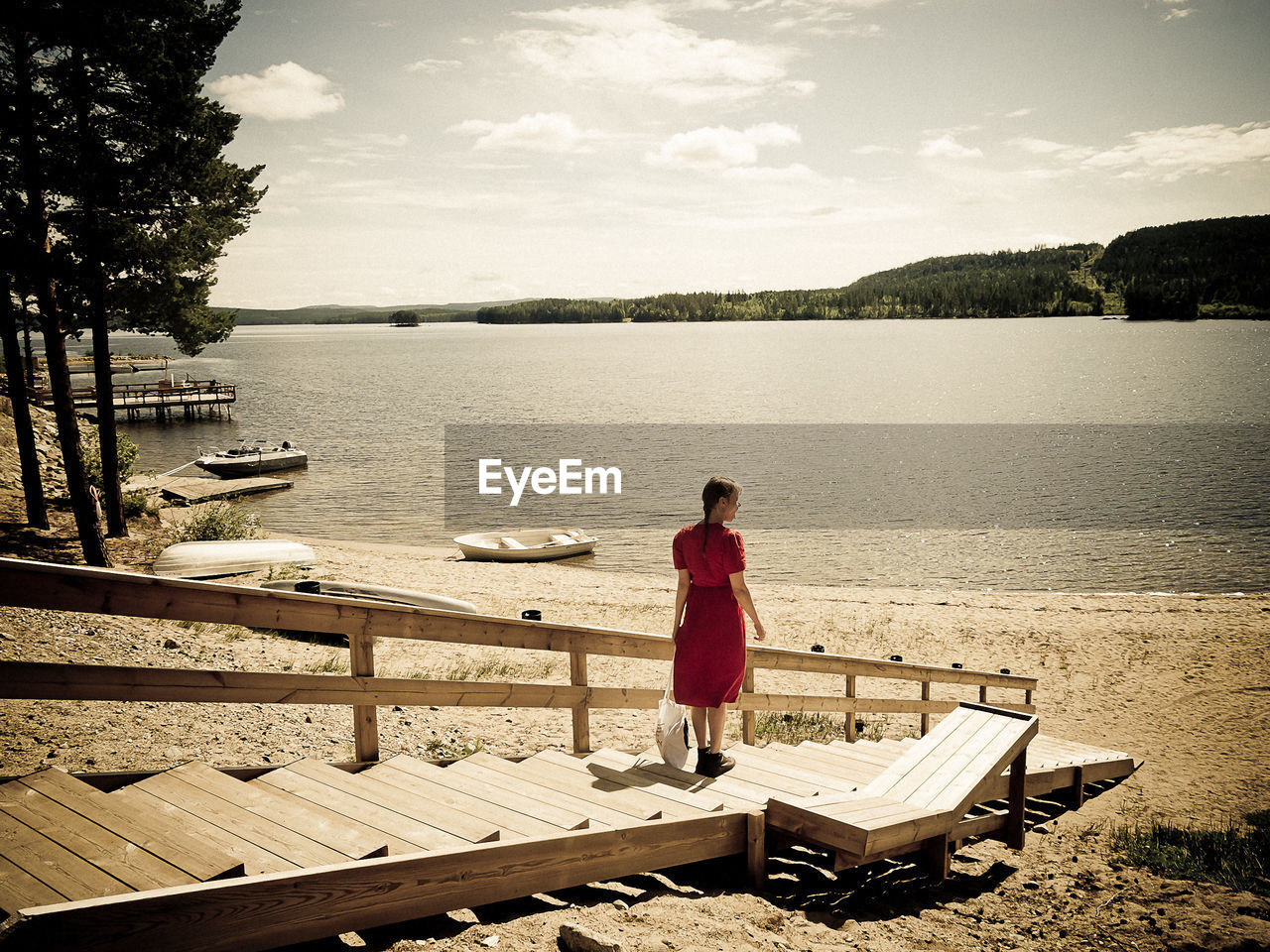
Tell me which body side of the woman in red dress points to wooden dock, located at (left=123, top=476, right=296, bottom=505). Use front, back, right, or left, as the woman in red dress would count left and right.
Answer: left

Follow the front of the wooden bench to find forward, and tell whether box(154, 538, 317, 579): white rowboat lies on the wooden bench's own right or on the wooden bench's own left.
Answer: on the wooden bench's own right

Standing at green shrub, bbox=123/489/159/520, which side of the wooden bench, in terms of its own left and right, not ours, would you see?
right

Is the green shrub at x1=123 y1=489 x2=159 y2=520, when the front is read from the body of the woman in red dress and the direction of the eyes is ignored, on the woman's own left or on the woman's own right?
on the woman's own left

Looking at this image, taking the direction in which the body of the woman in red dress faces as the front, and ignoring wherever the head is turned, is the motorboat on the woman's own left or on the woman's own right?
on the woman's own left

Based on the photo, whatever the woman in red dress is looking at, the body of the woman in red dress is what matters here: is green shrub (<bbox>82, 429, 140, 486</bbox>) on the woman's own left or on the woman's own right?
on the woman's own left

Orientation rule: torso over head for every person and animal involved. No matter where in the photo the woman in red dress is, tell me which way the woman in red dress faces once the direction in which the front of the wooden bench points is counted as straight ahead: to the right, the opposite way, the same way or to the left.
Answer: the opposite way

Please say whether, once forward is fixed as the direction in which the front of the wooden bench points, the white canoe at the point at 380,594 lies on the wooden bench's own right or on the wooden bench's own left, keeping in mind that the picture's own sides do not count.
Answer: on the wooden bench's own right

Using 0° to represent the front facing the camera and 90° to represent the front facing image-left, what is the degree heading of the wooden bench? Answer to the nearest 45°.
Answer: approximately 45°

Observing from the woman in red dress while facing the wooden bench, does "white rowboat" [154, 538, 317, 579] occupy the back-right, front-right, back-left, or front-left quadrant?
back-left

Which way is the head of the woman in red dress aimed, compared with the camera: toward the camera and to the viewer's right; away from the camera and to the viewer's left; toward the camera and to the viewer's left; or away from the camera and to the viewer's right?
away from the camera and to the viewer's right
